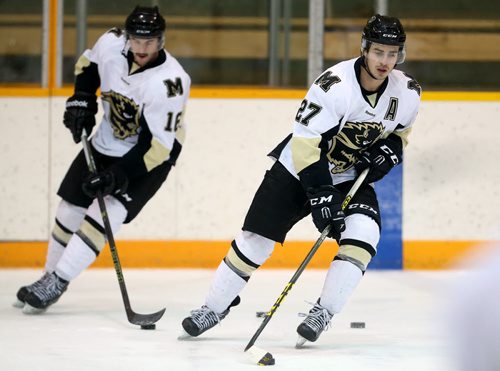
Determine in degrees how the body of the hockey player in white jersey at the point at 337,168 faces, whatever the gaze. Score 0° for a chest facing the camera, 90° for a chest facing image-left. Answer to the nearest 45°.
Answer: approximately 0°

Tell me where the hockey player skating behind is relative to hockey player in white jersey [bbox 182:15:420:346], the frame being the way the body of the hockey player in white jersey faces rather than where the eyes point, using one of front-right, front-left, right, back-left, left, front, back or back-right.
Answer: back-right
